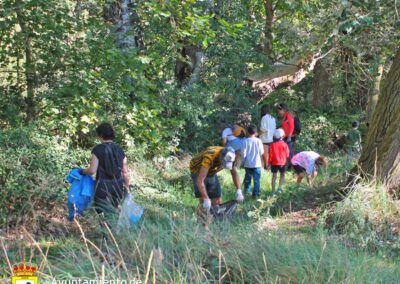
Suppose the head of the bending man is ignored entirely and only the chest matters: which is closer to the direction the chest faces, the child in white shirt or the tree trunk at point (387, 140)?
the tree trunk

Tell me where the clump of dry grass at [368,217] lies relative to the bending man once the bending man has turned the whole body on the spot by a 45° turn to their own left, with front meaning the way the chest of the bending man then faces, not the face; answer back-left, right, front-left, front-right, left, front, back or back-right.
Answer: front

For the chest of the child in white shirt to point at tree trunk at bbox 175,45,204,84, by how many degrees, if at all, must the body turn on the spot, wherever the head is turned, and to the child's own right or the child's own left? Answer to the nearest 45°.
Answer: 0° — they already face it

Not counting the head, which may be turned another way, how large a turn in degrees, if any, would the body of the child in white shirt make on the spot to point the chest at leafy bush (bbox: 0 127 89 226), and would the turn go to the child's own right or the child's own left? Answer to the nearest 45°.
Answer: approximately 135° to the child's own left

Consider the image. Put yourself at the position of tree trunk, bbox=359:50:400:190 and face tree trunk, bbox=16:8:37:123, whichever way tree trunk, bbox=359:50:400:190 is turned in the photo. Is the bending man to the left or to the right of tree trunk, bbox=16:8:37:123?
left

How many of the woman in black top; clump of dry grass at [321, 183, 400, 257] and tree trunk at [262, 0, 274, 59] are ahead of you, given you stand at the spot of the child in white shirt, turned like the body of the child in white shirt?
1

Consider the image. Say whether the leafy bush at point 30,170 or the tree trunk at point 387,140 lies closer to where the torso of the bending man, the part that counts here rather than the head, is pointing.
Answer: the tree trunk

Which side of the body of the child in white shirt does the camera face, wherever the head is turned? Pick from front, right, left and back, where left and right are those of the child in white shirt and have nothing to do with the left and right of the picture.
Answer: back

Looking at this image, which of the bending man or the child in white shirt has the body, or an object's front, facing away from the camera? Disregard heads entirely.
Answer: the child in white shirt

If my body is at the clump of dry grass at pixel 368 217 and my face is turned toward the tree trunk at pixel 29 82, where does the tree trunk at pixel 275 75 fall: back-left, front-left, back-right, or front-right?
front-right

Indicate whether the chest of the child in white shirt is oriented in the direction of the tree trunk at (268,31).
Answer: yes

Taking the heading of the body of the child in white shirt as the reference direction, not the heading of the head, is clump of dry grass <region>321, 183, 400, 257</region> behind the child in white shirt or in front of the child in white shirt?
behind

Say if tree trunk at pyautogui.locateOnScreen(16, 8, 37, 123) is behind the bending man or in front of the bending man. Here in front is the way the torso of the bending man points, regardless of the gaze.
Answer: behind

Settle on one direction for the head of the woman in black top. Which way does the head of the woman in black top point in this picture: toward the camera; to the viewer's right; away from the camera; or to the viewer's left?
away from the camera

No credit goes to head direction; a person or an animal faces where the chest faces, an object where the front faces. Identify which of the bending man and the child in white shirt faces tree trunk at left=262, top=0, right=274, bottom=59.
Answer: the child in white shirt

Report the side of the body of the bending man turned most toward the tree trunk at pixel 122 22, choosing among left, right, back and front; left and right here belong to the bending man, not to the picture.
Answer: back

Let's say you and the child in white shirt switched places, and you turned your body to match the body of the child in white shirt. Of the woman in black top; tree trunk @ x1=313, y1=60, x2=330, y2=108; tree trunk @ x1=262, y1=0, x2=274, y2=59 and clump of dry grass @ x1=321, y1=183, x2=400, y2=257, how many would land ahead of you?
2

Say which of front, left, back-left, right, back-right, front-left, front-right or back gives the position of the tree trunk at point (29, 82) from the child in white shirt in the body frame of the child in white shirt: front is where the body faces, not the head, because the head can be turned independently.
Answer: left

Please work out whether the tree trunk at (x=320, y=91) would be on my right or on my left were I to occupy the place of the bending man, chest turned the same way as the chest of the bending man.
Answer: on my left

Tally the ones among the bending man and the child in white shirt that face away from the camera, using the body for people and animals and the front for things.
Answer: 1
